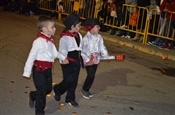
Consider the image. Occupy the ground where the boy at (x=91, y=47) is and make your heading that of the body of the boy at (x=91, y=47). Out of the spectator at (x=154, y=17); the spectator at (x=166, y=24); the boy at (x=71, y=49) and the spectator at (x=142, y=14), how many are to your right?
1

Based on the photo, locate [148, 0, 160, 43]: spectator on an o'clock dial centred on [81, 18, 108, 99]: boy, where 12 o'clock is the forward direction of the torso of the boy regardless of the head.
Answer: The spectator is roughly at 8 o'clock from the boy.

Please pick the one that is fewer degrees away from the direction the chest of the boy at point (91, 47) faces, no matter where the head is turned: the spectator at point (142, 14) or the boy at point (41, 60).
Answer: the boy

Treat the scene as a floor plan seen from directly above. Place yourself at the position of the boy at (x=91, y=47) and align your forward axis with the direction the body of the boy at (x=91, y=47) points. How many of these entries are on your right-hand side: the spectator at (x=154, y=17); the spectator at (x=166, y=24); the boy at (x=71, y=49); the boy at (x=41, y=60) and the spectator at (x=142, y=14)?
2

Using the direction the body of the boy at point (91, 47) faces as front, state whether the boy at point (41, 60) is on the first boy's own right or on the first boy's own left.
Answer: on the first boy's own right

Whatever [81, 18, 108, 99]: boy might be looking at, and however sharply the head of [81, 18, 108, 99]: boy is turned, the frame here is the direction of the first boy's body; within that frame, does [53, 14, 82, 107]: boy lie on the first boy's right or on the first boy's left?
on the first boy's right
